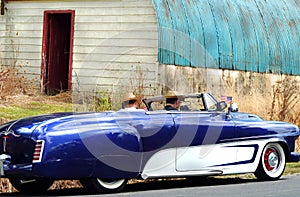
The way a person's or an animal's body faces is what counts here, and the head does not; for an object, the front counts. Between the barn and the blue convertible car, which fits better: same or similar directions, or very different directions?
very different directions

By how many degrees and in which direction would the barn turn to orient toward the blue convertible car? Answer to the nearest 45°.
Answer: approximately 45° to its left

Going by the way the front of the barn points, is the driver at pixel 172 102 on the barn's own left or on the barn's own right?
on the barn's own left

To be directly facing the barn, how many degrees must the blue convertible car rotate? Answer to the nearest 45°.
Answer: approximately 45° to its left

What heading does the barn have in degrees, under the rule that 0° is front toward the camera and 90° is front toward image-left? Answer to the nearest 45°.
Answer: approximately 45°

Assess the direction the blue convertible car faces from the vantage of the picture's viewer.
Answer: facing away from the viewer and to the right of the viewer
